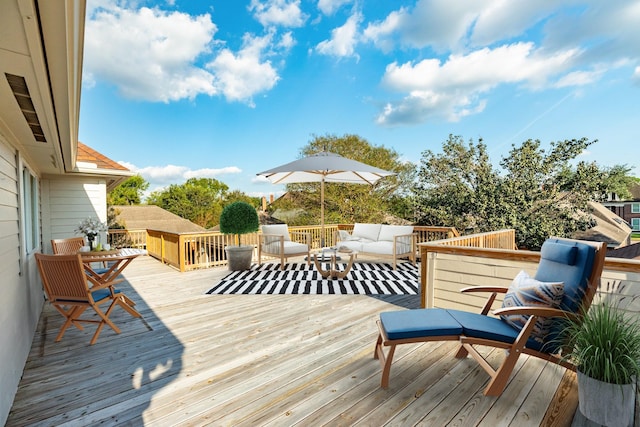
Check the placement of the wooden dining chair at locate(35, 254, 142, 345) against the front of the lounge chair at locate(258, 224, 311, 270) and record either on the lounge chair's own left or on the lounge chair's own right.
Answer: on the lounge chair's own right

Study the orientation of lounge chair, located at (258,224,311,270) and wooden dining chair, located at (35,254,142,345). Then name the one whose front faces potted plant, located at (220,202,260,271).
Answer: the wooden dining chair

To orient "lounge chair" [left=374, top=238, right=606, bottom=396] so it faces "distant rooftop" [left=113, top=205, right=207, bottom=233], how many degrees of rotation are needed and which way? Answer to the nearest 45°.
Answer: approximately 45° to its right

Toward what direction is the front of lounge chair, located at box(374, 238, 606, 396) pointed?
to the viewer's left

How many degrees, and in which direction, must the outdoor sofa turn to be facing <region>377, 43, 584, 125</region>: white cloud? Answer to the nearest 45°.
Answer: approximately 180°

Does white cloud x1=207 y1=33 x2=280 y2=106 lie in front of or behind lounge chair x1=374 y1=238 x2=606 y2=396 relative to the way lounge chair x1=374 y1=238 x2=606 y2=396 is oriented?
in front

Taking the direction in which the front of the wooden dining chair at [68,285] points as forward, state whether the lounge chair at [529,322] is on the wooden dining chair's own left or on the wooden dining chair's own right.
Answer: on the wooden dining chair's own right

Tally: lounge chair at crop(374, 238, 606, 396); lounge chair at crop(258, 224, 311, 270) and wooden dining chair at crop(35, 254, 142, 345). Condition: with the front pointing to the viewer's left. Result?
1

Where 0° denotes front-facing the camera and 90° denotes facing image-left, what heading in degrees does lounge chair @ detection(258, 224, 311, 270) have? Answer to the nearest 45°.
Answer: approximately 315°

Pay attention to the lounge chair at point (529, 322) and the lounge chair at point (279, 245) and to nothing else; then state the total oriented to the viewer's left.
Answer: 1

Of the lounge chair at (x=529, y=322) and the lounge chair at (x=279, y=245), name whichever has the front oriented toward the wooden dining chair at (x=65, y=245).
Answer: the lounge chair at (x=529, y=322)
